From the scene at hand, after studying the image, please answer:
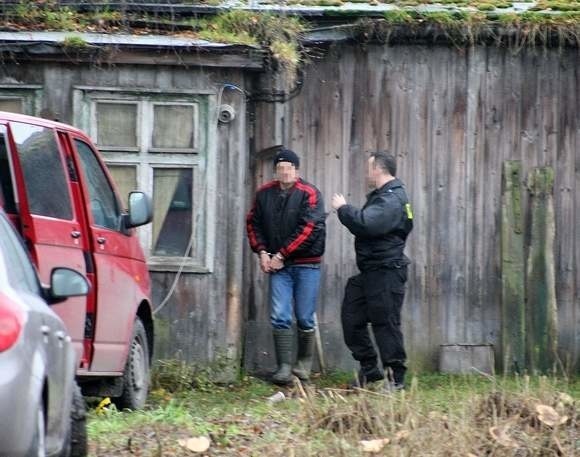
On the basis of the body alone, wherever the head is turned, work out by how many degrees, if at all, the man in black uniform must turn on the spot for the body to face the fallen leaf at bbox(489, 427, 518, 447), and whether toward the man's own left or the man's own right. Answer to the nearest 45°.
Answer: approximately 90° to the man's own left

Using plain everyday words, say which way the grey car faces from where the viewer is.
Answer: facing away from the viewer and to the right of the viewer

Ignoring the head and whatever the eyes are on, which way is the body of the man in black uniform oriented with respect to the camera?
to the viewer's left

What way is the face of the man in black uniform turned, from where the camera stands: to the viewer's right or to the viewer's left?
to the viewer's left

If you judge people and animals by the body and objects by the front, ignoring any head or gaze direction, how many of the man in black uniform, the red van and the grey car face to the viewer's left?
1

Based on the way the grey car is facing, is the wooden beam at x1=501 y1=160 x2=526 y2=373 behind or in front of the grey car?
in front

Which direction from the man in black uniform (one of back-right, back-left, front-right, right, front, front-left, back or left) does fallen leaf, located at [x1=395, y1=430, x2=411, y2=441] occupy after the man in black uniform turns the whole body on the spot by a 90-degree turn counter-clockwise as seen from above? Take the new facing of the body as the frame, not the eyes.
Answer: front

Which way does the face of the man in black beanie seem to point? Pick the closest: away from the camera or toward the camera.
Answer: toward the camera

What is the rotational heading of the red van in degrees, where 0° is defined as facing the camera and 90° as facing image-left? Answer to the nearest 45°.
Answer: approximately 225°

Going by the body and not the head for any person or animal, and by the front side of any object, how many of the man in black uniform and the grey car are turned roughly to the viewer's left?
1

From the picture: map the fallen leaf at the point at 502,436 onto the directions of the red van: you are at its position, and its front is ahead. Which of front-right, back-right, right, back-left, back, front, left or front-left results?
right

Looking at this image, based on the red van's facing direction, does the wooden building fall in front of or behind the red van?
in front
